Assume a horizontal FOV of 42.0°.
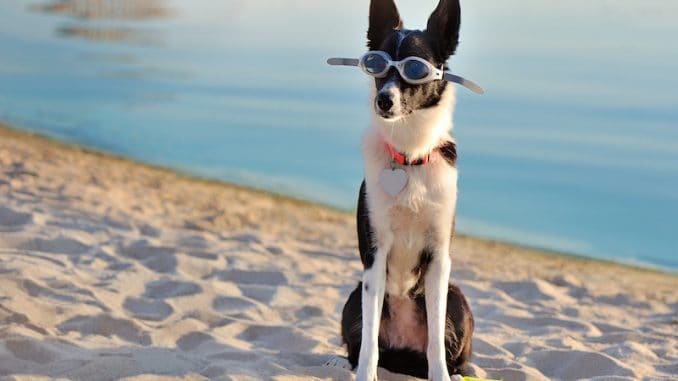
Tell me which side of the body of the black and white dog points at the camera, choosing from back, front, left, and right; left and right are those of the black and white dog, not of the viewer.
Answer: front
